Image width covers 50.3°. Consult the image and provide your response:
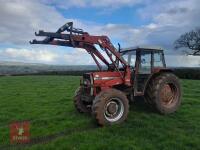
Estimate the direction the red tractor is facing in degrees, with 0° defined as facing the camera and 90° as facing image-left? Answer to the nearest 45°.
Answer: approximately 45°
